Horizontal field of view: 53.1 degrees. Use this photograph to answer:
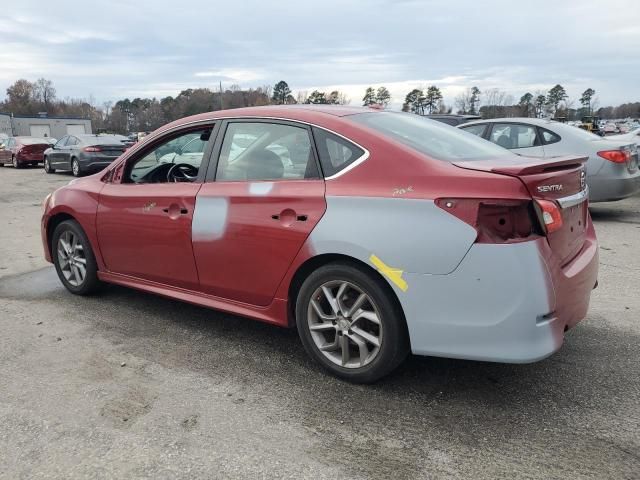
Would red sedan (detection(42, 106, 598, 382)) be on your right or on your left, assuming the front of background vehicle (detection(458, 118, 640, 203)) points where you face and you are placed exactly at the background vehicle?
on your left

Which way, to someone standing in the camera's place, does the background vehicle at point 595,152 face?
facing away from the viewer and to the left of the viewer

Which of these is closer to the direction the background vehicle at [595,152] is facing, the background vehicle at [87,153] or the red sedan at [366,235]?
the background vehicle

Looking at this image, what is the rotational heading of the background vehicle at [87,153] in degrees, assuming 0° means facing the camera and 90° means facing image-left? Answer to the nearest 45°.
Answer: approximately 135°

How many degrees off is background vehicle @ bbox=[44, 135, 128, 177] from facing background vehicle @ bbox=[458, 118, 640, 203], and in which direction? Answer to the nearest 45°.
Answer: approximately 180°

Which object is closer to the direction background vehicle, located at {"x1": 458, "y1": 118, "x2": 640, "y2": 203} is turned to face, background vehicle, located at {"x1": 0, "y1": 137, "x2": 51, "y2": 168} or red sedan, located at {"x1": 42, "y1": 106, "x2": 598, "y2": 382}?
the background vehicle

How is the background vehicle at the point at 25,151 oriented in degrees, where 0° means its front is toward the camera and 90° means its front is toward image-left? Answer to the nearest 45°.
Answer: approximately 135°
